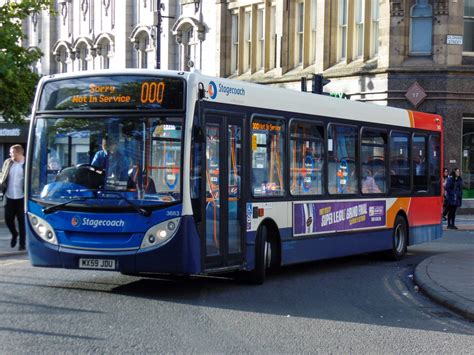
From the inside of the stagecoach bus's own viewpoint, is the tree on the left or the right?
on its right

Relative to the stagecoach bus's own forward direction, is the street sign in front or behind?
behind

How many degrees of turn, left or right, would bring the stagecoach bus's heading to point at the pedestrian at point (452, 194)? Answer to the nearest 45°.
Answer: approximately 180°

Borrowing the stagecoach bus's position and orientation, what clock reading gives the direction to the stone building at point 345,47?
The stone building is roughly at 5 o'clock from the stagecoach bus.

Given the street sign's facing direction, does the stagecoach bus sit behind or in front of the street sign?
in front

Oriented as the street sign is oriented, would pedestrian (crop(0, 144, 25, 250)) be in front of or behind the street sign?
in front

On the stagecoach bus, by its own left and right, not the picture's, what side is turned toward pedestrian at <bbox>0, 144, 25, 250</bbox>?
right

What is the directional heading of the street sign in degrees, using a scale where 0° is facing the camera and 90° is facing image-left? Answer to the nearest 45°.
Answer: approximately 0°
